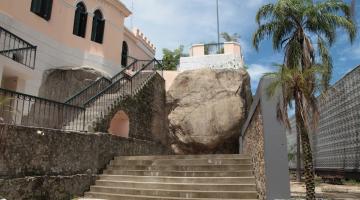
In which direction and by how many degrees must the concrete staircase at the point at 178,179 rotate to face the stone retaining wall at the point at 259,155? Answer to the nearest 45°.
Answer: approximately 45° to its left

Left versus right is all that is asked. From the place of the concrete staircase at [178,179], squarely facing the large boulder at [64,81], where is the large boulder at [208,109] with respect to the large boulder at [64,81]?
right

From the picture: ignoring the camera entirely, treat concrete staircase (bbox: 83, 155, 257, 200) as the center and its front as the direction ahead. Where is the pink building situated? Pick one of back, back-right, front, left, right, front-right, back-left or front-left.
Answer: back-right

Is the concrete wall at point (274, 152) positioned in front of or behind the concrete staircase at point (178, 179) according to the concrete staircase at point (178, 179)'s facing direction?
in front

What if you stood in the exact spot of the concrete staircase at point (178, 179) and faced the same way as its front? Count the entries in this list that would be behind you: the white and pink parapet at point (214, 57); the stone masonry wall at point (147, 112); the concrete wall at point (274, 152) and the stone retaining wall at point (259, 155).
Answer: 2

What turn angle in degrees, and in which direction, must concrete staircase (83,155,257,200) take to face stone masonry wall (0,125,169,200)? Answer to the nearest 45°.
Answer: approximately 90° to its right

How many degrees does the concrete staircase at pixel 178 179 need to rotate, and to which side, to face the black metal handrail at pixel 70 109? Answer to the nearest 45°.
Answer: approximately 135° to its right

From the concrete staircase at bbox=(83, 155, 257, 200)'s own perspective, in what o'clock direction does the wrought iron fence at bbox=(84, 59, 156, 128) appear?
The wrought iron fence is roughly at 5 o'clock from the concrete staircase.

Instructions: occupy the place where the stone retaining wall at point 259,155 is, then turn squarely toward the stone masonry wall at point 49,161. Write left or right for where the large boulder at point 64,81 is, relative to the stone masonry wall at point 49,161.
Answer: right

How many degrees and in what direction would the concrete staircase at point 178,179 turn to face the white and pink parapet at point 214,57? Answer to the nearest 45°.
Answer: approximately 180°

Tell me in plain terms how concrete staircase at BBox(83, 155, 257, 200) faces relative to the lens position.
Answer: facing the viewer

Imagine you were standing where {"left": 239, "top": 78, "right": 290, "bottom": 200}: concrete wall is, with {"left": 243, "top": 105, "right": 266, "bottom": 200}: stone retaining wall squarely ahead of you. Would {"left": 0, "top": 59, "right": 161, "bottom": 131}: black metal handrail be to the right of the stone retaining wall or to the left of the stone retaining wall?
left

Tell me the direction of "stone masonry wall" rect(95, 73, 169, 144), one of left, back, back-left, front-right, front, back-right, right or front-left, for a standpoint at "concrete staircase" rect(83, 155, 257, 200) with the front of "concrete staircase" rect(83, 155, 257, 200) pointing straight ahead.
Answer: back

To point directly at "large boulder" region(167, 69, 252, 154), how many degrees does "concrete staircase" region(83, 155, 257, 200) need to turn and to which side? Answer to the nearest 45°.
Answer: approximately 180°
